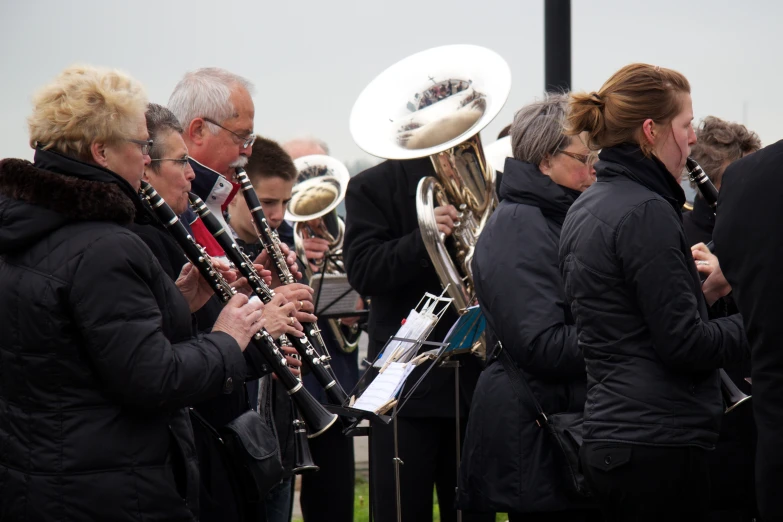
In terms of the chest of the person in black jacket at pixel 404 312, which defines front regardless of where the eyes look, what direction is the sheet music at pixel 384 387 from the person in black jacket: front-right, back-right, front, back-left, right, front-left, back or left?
front-right

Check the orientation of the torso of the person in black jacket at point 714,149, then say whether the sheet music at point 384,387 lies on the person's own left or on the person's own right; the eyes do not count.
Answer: on the person's own right

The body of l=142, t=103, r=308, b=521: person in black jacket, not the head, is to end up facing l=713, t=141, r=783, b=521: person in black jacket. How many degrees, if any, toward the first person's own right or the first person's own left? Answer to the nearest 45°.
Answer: approximately 45° to the first person's own right

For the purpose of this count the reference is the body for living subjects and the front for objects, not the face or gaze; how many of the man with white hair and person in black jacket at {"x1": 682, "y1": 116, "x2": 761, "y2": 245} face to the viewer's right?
2

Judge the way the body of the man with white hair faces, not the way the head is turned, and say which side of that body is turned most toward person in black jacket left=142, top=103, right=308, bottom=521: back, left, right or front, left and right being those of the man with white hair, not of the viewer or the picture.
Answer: right

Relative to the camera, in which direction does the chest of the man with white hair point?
to the viewer's right

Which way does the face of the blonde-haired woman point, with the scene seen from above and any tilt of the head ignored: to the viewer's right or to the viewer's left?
to the viewer's right

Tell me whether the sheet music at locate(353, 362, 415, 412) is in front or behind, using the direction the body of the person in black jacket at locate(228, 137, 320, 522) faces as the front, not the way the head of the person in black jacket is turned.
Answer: in front

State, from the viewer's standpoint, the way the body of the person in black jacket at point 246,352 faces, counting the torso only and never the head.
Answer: to the viewer's right

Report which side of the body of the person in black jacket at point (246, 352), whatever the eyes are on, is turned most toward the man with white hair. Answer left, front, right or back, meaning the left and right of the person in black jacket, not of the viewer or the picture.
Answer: left

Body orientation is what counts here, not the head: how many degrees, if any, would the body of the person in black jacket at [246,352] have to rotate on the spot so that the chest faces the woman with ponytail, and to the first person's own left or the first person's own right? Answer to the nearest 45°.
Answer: approximately 45° to the first person's own right

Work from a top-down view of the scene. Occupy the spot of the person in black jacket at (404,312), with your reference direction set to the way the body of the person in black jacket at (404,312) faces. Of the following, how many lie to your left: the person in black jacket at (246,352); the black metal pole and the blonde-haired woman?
1

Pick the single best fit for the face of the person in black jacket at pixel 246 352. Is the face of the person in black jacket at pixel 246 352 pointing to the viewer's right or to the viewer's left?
to the viewer's right

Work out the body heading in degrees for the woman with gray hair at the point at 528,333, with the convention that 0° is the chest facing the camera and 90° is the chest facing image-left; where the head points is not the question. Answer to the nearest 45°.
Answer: approximately 270°
